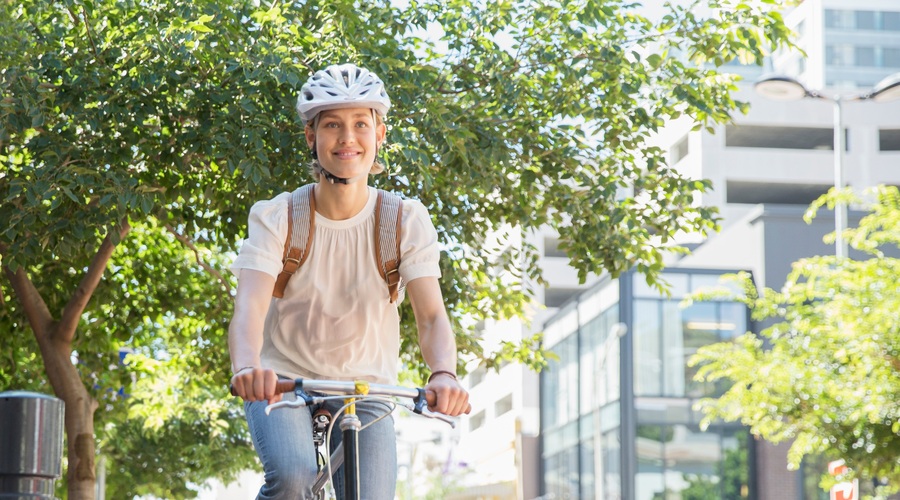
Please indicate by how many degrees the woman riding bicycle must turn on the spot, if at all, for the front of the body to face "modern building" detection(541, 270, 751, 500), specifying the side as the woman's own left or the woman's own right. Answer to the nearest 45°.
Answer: approximately 180°

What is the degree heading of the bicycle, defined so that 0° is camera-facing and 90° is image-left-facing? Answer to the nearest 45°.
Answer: approximately 0°

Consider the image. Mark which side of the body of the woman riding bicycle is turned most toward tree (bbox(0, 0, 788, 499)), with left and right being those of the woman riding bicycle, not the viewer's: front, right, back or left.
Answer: back

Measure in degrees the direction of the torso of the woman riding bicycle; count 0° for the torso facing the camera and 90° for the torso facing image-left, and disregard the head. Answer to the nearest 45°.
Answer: approximately 0°

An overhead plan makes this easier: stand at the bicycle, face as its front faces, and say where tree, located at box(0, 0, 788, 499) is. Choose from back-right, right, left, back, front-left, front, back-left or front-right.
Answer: back
